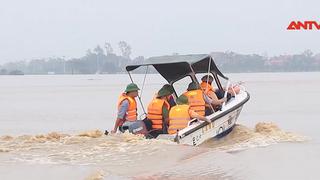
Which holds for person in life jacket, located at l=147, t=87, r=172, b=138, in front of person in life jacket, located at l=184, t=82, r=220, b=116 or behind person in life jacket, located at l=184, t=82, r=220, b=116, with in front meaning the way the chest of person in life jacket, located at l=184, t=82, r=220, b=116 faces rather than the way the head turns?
behind

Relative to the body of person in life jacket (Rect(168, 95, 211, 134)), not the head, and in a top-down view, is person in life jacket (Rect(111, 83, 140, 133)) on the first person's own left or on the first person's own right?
on the first person's own left

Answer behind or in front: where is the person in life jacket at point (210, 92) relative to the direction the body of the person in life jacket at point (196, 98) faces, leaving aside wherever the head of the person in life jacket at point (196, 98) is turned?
in front

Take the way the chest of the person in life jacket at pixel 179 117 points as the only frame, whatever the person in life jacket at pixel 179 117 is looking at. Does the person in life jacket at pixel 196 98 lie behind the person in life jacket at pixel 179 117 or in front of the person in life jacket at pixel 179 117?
in front

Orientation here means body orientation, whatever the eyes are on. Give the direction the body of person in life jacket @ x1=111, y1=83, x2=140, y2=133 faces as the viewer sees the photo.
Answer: to the viewer's right

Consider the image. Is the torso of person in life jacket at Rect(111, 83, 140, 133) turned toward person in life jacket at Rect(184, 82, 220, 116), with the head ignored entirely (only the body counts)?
yes

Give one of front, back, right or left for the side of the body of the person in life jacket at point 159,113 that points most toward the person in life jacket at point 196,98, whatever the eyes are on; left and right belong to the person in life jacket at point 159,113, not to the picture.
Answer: front

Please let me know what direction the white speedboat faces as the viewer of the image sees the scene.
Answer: facing away from the viewer and to the right of the viewer

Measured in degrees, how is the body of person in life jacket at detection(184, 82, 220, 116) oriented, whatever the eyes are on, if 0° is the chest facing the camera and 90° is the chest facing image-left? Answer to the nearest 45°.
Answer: approximately 225°

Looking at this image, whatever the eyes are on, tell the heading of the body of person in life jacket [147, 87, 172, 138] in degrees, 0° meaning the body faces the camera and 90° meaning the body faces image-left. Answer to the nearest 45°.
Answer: approximately 225°
